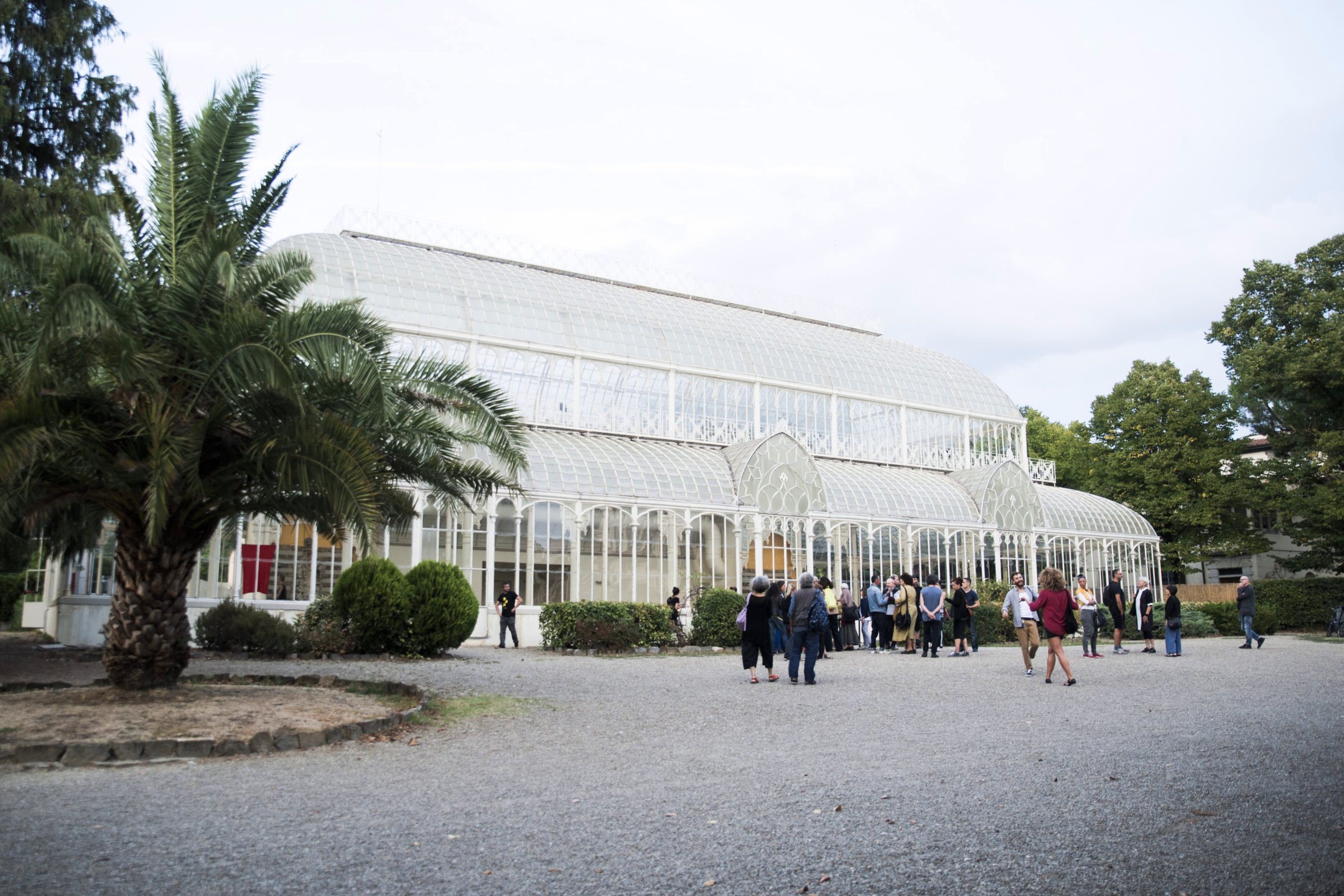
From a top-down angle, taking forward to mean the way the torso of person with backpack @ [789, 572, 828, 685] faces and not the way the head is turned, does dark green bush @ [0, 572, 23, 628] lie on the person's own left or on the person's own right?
on the person's own left

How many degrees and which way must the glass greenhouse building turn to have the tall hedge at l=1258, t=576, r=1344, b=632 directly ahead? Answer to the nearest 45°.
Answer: approximately 45° to its left

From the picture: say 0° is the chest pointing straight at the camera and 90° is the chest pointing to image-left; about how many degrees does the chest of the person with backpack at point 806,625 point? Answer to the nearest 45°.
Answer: approximately 180°

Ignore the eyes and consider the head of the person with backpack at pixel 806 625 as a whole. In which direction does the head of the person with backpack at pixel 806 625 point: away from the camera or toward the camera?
away from the camera

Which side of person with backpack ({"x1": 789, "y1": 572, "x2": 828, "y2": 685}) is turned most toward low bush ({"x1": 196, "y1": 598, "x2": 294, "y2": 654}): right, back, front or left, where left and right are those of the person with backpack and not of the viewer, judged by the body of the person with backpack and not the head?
left

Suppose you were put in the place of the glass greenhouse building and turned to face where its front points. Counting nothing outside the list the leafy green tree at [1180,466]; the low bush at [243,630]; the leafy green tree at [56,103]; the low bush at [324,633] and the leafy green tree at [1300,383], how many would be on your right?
3

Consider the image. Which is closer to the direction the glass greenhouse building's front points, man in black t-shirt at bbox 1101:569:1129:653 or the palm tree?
the man in black t-shirt

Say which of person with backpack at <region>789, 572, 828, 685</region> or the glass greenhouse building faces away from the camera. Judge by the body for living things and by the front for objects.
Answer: the person with backpack

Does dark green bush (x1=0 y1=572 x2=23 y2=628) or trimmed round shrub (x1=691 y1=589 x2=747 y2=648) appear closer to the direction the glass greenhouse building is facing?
the trimmed round shrub

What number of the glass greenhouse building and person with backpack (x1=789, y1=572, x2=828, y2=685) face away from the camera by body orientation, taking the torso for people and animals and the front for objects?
1

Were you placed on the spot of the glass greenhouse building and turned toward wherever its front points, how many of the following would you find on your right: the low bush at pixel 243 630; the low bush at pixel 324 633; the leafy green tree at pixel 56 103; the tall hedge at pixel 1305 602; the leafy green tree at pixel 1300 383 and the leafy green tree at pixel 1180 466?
3

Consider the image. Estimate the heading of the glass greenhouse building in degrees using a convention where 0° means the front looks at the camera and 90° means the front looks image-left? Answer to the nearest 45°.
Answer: approximately 315°

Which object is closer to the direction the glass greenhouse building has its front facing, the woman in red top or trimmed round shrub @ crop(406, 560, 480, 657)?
the woman in red top
